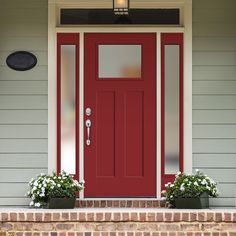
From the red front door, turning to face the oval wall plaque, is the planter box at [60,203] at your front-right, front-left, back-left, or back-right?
front-left

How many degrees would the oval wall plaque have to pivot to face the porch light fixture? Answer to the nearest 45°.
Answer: approximately 90° to its left

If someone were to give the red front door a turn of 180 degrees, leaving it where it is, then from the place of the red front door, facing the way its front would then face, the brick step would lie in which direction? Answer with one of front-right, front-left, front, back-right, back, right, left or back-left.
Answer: back

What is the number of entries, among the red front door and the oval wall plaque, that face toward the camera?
2

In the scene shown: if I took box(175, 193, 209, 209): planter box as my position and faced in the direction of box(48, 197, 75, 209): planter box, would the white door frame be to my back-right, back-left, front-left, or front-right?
front-right

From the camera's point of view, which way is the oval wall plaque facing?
toward the camera

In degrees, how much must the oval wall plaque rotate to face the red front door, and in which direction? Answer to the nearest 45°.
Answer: approximately 90° to its left

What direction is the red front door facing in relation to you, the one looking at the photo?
facing the viewer

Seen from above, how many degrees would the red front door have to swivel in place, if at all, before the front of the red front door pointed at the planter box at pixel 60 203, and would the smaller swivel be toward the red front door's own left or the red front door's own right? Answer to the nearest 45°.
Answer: approximately 45° to the red front door's own right

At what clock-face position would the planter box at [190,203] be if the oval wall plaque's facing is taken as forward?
The planter box is roughly at 10 o'clock from the oval wall plaque.

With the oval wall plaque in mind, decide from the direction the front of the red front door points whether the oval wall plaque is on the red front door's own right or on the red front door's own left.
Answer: on the red front door's own right
